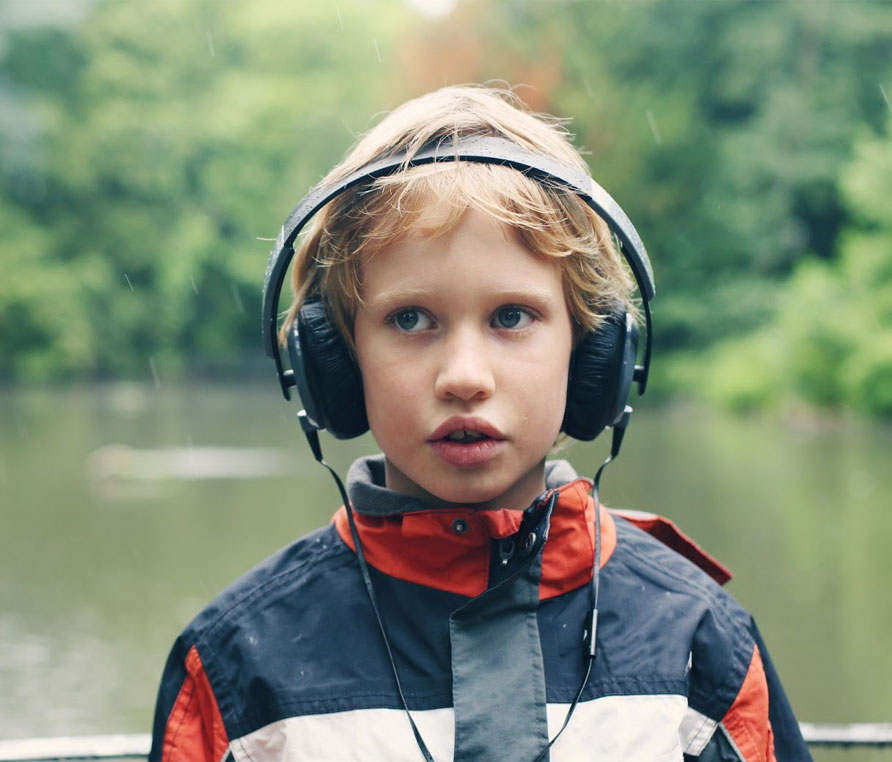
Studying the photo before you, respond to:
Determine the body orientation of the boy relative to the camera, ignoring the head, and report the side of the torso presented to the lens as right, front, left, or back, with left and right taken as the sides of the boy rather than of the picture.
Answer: front

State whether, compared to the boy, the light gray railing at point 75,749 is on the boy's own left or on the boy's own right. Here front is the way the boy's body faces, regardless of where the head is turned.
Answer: on the boy's own right
